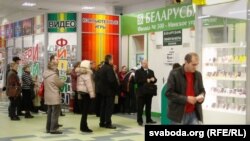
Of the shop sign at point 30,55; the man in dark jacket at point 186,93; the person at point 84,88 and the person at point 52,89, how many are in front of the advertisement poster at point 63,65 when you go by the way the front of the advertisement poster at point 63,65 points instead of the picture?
3

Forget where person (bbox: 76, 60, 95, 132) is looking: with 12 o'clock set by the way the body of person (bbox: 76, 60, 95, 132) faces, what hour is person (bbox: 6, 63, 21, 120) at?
person (bbox: 6, 63, 21, 120) is roughly at 9 o'clock from person (bbox: 76, 60, 95, 132).

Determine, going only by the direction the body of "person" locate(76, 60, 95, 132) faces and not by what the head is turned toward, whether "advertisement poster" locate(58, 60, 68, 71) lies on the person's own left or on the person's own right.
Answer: on the person's own left

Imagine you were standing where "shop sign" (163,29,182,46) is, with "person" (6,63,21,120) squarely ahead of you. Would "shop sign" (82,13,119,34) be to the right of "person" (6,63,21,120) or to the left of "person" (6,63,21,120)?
right

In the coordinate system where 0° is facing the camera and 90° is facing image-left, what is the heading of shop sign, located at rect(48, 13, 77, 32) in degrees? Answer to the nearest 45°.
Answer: approximately 0°
